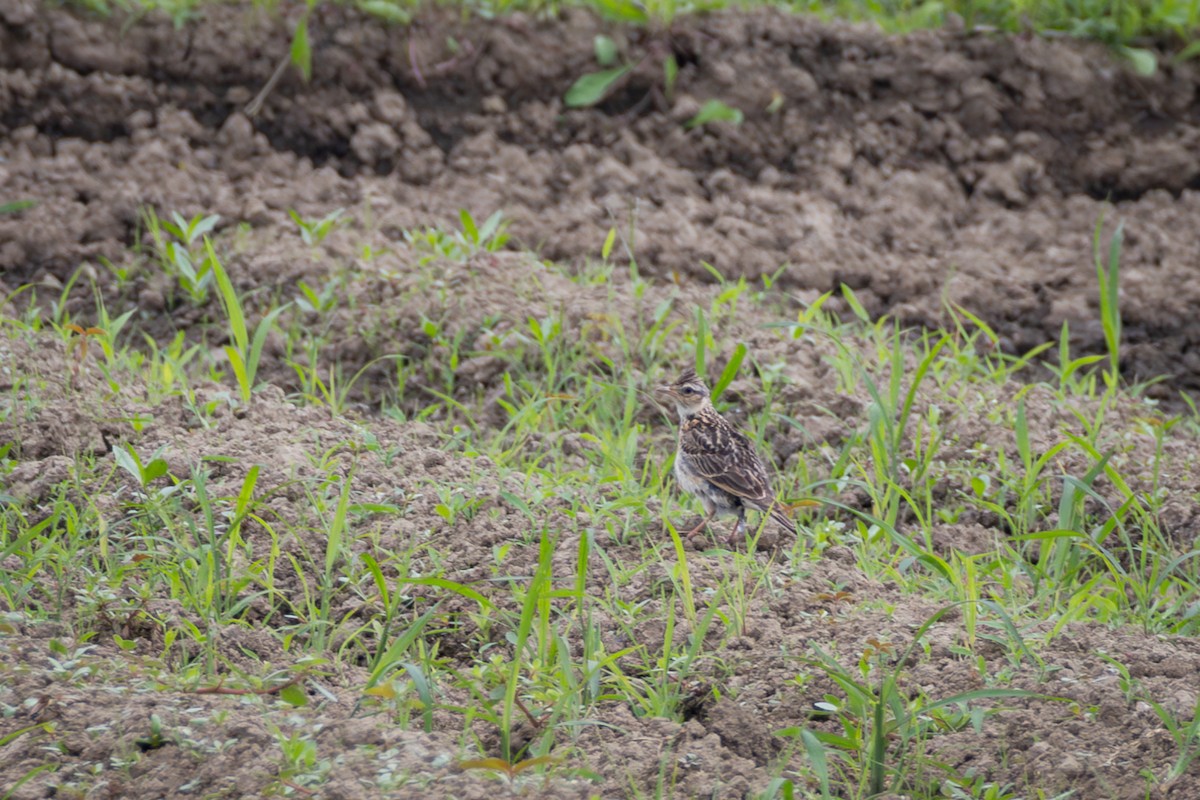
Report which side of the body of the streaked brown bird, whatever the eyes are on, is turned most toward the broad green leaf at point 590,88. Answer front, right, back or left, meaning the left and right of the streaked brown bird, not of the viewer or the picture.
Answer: right

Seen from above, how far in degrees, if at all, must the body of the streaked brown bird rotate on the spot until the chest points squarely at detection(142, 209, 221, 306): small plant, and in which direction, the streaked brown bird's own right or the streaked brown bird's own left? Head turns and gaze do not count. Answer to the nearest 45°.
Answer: approximately 45° to the streaked brown bird's own right

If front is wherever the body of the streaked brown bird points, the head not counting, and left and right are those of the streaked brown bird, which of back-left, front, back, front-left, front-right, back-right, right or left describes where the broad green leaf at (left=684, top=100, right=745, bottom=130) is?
right

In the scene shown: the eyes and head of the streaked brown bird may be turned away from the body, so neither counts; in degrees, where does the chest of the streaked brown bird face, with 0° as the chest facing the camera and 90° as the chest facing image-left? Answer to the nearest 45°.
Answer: approximately 90°

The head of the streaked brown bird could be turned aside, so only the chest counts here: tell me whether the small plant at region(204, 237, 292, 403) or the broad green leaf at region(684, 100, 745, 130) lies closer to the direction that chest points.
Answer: the small plant

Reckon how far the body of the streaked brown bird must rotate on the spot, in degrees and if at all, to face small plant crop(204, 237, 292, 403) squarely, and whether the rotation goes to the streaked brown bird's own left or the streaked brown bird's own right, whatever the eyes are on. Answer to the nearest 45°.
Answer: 0° — it already faces it
